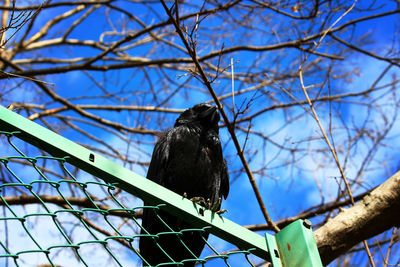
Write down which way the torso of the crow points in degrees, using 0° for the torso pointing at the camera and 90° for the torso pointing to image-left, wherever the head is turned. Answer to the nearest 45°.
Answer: approximately 315°

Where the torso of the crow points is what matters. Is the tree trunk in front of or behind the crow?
in front
